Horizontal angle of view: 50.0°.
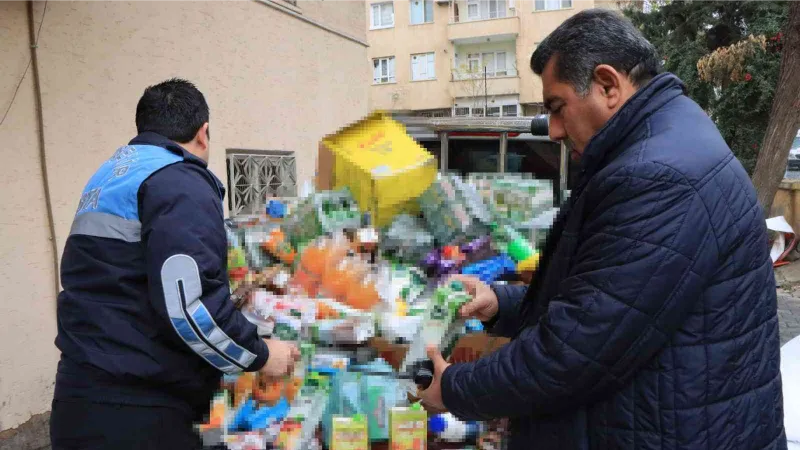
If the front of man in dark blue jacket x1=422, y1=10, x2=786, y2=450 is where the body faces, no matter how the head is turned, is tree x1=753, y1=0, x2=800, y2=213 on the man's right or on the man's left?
on the man's right

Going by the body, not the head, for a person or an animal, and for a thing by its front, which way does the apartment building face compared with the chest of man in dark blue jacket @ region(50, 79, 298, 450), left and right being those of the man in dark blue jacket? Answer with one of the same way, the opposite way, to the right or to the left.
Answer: the opposite way

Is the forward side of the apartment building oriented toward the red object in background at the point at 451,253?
yes

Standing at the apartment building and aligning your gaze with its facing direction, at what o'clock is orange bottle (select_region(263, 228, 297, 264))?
The orange bottle is roughly at 12 o'clock from the apartment building.

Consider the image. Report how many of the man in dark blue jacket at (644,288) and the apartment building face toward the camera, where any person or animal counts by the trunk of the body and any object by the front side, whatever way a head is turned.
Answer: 1

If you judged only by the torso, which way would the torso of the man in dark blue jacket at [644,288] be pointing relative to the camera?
to the viewer's left

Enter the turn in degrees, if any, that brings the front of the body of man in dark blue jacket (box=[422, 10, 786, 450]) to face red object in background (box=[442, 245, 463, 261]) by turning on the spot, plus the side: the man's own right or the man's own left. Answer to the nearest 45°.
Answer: approximately 45° to the man's own right

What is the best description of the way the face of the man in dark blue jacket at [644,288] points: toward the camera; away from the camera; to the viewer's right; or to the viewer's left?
to the viewer's left

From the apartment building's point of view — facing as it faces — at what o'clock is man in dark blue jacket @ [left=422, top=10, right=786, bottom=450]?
The man in dark blue jacket is roughly at 12 o'clock from the apartment building.

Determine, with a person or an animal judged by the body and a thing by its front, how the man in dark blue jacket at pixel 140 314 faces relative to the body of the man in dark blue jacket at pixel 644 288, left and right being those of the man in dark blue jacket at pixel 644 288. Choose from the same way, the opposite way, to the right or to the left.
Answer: to the right

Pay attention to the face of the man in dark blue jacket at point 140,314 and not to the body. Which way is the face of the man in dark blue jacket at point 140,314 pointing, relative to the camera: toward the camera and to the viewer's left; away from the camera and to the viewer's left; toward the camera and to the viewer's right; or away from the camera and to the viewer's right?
away from the camera and to the viewer's right
